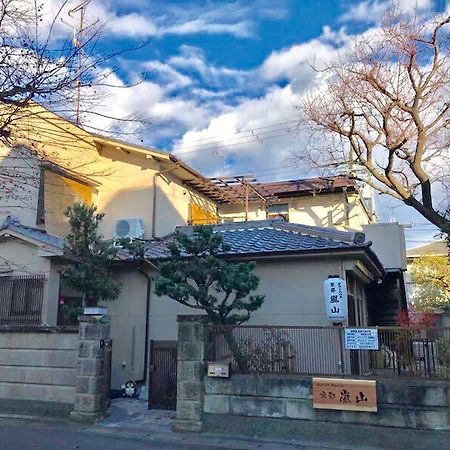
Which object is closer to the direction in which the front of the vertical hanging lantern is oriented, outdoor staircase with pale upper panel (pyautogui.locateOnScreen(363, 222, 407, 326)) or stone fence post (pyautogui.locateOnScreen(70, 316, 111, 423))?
the stone fence post

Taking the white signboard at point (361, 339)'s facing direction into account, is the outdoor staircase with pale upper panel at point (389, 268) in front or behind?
behind

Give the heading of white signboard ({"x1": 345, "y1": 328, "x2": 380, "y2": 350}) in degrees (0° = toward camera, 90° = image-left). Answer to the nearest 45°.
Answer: approximately 0°

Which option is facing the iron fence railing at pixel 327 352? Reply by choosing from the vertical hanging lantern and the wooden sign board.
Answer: the vertical hanging lantern

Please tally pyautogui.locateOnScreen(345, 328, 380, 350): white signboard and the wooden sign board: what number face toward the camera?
2
